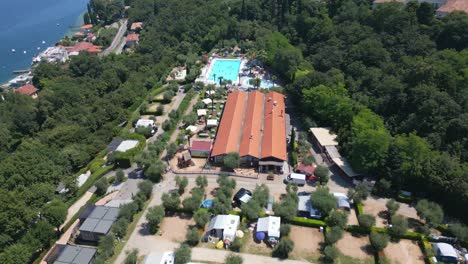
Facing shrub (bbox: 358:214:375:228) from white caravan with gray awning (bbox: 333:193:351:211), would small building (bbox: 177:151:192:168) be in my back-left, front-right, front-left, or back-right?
back-right

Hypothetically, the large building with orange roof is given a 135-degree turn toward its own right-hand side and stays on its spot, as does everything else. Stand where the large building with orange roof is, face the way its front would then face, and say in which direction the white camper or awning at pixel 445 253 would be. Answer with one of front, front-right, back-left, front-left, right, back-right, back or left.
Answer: back

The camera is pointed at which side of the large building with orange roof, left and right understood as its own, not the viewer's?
front

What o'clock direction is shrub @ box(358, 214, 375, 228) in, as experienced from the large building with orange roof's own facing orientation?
The shrub is roughly at 11 o'clock from the large building with orange roof.

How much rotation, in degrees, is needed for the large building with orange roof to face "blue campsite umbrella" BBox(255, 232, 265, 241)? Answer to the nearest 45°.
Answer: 0° — it already faces it

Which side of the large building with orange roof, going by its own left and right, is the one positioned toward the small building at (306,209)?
front

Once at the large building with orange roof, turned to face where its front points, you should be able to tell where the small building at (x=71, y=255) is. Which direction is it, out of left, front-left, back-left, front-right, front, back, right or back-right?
front-right

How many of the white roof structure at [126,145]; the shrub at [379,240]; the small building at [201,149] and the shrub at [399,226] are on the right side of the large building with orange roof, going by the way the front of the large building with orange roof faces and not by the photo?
2

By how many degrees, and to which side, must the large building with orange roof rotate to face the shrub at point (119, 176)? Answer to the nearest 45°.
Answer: approximately 90° to its right

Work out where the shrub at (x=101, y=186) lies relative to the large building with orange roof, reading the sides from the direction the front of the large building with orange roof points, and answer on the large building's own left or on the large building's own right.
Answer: on the large building's own right

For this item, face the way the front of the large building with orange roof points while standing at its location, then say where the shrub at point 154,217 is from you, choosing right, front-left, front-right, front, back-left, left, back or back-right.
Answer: front-right

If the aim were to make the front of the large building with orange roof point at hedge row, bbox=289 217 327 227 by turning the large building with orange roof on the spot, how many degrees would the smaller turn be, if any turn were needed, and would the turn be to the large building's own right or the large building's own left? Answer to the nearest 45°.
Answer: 0° — it already faces it

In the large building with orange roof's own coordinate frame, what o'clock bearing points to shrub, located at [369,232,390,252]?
The shrub is roughly at 11 o'clock from the large building with orange roof.

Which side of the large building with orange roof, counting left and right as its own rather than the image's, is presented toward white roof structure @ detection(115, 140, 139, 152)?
right

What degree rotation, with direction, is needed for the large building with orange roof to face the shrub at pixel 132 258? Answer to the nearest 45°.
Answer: approximately 45° to its right

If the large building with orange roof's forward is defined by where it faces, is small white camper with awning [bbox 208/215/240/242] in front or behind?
in front

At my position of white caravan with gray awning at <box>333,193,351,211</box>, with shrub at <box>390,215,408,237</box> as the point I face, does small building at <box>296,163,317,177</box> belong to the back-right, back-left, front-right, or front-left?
back-left

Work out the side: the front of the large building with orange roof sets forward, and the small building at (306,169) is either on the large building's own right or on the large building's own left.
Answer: on the large building's own left
